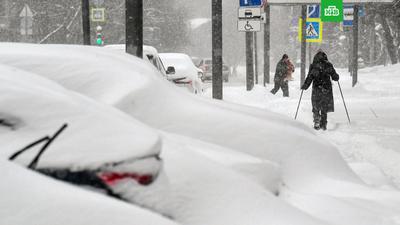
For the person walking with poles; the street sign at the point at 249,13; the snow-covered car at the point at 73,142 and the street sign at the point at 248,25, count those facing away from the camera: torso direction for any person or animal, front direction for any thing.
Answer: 1

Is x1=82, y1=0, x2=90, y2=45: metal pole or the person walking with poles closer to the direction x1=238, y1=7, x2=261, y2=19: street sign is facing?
the person walking with poles

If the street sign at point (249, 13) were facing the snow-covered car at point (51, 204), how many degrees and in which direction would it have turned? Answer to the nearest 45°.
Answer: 0° — it already faces it

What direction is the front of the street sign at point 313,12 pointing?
toward the camera

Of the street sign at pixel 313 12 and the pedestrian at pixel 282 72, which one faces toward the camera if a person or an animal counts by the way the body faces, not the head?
the street sign
